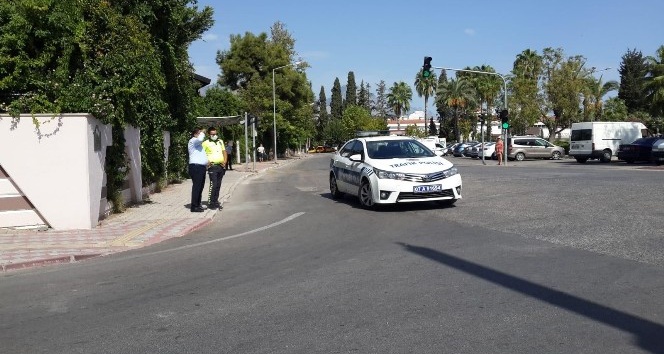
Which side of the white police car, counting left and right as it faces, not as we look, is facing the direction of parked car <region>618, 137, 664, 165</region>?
left

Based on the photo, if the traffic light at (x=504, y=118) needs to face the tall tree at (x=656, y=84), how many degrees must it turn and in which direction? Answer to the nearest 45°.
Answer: approximately 135° to its left

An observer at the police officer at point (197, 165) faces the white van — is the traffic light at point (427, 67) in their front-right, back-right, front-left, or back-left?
front-left

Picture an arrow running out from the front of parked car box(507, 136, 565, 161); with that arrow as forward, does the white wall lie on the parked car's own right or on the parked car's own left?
on the parked car's own right

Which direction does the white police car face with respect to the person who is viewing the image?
facing the viewer and to the right of the viewer

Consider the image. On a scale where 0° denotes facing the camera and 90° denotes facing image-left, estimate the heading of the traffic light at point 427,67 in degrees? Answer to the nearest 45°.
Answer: approximately 0°

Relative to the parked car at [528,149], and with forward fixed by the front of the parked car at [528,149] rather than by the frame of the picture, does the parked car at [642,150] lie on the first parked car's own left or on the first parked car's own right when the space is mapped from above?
on the first parked car's own right

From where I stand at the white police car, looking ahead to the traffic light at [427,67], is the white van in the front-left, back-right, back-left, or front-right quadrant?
front-right

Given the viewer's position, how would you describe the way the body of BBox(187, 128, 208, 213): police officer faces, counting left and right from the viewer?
facing to the right of the viewer

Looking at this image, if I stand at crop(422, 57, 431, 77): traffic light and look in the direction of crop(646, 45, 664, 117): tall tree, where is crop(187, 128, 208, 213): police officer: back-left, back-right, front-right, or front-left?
back-right

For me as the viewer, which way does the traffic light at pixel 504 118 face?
facing the viewer

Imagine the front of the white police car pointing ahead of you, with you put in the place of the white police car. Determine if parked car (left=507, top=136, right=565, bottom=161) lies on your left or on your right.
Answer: on your left

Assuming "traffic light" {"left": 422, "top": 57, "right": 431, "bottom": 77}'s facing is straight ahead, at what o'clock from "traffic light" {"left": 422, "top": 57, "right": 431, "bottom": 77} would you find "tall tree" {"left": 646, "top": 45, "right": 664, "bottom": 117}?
The tall tree is roughly at 8 o'clock from the traffic light.
